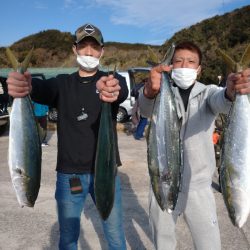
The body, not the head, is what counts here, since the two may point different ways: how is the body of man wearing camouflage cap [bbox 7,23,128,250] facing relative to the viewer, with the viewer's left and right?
facing the viewer

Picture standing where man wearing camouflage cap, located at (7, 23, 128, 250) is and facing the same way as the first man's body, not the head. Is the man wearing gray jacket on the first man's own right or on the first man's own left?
on the first man's own left
